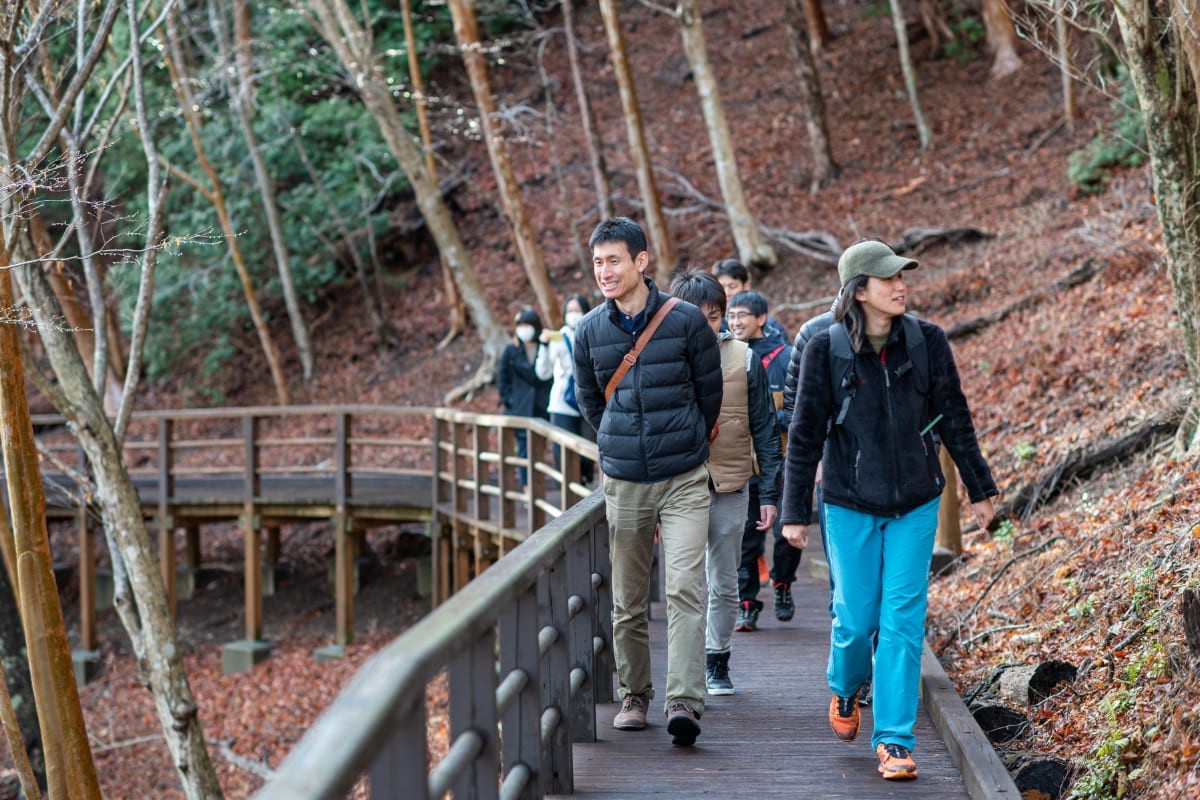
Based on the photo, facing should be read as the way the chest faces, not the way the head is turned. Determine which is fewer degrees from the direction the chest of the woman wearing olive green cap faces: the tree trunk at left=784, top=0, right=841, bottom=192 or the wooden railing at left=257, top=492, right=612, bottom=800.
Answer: the wooden railing

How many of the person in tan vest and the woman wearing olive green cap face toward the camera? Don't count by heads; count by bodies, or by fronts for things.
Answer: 2

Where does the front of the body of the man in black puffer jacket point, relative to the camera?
toward the camera

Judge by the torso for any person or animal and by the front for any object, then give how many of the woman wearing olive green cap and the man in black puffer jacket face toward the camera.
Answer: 2

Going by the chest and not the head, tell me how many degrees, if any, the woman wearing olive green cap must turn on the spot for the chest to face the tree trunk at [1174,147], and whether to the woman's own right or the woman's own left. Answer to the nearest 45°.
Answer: approximately 135° to the woman's own left

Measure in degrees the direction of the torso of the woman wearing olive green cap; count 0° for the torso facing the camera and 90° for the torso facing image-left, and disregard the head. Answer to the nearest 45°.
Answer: approximately 0°

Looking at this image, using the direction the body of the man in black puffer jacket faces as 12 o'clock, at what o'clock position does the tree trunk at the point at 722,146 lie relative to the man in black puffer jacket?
The tree trunk is roughly at 6 o'clock from the man in black puffer jacket.

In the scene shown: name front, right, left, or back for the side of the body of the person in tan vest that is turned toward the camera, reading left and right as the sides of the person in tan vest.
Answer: front

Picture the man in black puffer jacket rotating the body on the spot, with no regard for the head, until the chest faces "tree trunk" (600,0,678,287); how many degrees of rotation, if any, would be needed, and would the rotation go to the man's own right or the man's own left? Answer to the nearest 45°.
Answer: approximately 180°

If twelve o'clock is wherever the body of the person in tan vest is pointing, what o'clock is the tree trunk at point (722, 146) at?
The tree trunk is roughly at 6 o'clock from the person in tan vest.

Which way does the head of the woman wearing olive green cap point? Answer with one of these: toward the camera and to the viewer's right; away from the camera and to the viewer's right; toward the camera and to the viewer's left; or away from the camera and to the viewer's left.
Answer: toward the camera and to the viewer's right
